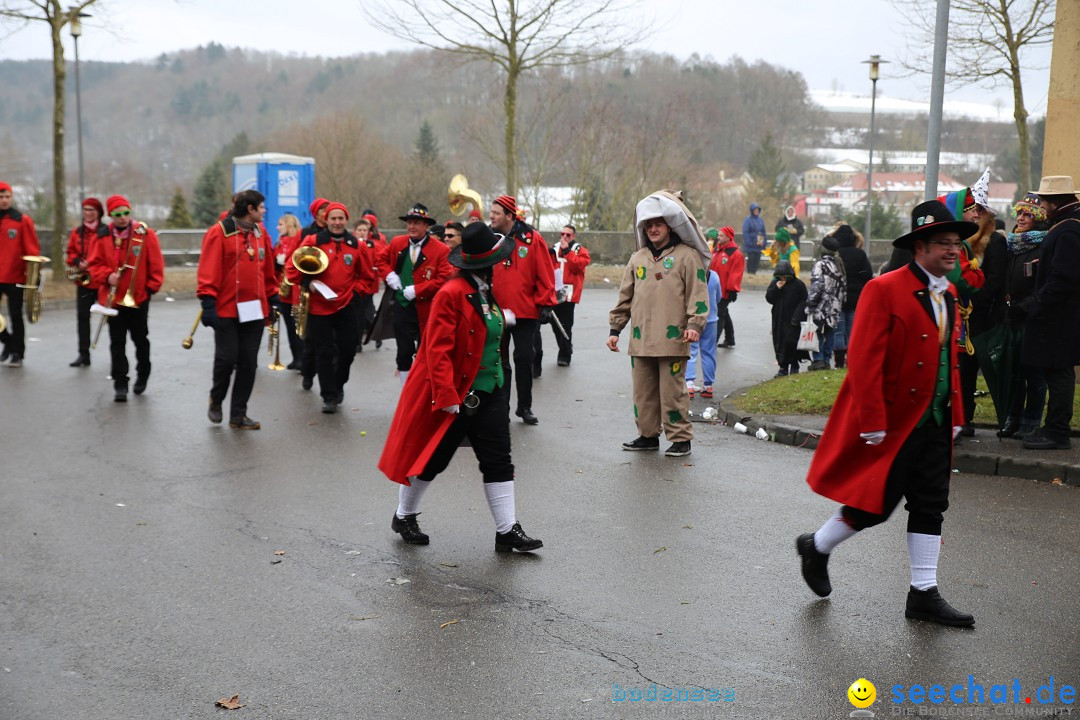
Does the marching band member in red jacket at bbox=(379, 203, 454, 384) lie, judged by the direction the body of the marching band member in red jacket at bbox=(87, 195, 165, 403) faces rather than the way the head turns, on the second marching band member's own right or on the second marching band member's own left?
on the second marching band member's own left

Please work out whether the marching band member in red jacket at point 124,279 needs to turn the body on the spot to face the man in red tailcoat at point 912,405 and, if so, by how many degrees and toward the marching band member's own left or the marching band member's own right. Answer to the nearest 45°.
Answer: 0° — they already face them

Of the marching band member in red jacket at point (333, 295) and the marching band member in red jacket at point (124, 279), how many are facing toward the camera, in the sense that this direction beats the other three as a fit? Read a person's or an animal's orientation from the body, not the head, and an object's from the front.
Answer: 2

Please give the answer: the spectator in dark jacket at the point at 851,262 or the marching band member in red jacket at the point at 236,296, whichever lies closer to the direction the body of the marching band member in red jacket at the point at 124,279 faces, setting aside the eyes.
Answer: the marching band member in red jacket

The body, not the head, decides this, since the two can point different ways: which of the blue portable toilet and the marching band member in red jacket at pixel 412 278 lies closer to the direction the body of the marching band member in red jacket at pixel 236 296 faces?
the marching band member in red jacket

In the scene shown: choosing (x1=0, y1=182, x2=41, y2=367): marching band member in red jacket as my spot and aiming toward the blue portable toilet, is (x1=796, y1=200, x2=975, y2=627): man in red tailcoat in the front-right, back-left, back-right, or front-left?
back-right

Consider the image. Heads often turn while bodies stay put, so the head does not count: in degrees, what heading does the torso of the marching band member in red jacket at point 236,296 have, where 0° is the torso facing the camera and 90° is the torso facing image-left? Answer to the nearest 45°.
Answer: approximately 315°

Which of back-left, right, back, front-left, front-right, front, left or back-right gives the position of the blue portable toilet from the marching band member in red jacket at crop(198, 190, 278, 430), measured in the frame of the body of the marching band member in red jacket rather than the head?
back-left
